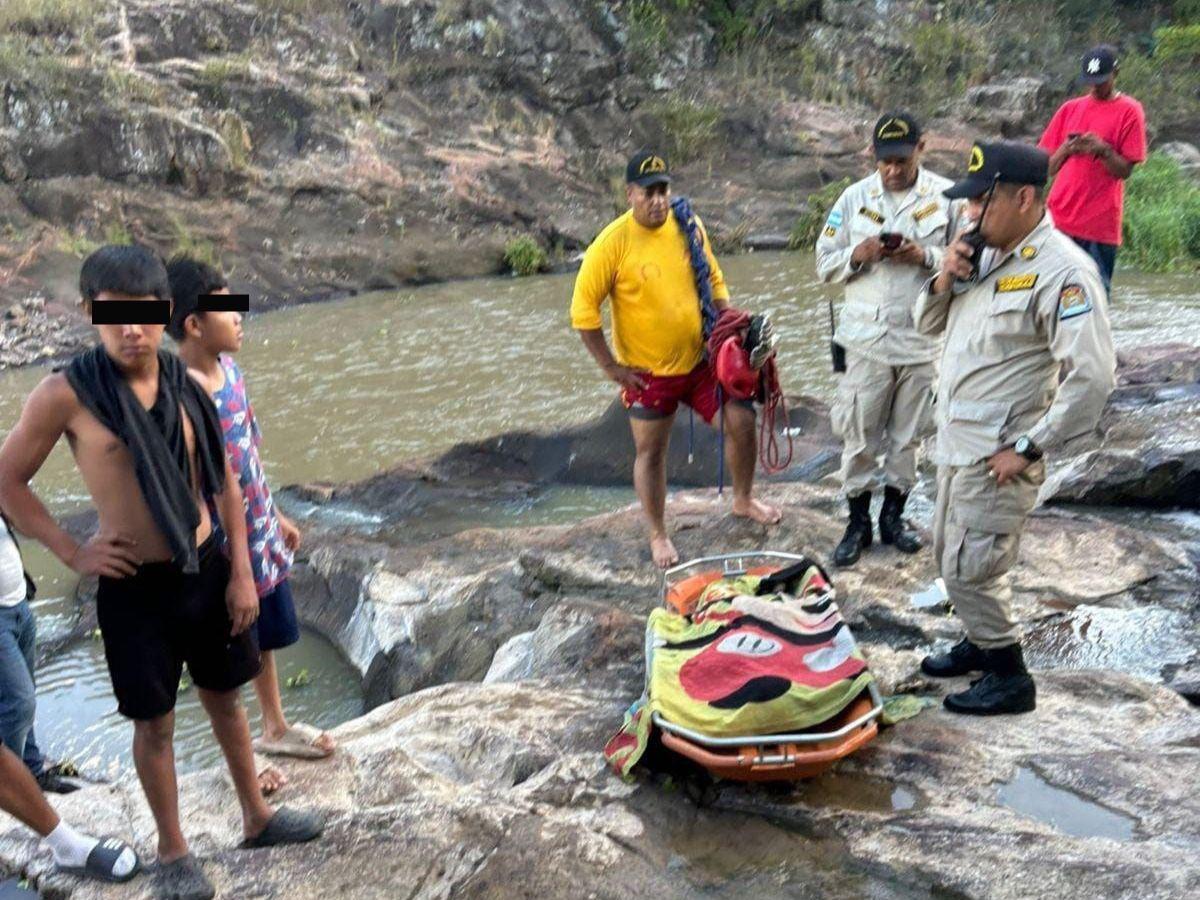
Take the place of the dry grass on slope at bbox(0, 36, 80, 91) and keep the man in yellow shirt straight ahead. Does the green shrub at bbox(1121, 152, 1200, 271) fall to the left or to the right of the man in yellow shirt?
left

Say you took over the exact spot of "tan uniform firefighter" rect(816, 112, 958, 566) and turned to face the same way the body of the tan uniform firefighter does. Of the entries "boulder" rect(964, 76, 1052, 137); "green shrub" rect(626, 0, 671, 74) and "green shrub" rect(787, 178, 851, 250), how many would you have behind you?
3

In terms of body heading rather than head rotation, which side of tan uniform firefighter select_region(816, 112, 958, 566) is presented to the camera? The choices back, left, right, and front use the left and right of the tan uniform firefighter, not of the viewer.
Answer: front

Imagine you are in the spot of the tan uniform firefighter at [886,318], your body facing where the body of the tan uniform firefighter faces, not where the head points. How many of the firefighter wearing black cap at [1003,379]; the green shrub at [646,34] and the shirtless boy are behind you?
1

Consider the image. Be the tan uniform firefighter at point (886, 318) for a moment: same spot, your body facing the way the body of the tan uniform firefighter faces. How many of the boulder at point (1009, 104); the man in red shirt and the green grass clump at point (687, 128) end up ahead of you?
0

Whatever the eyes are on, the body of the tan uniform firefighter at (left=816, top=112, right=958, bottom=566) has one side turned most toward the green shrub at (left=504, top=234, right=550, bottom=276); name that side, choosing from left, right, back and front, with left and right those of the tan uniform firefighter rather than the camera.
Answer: back

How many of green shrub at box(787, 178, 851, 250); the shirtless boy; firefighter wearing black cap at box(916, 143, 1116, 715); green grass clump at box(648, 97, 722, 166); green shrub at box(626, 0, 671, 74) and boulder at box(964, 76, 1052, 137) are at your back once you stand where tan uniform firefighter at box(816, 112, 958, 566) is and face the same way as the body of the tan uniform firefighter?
4

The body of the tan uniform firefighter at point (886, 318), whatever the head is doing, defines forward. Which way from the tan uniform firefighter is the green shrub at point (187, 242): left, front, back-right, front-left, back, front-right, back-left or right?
back-right

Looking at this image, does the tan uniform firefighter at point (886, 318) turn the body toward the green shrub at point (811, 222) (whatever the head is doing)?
no

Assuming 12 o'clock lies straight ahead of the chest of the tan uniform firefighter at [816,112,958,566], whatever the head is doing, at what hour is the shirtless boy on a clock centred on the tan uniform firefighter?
The shirtless boy is roughly at 1 o'clock from the tan uniform firefighter.

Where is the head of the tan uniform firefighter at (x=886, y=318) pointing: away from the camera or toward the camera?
toward the camera

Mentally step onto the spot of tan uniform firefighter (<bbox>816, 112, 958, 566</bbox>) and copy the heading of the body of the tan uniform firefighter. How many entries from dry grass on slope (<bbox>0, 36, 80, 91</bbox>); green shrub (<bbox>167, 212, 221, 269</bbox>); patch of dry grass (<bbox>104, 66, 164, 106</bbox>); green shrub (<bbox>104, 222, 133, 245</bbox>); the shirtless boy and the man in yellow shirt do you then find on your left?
0

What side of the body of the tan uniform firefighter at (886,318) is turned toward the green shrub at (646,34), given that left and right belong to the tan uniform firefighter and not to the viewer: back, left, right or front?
back

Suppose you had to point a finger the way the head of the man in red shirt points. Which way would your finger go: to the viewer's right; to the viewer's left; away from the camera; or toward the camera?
toward the camera

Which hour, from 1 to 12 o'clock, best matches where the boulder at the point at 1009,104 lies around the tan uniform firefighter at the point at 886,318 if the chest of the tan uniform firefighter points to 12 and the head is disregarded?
The boulder is roughly at 6 o'clock from the tan uniform firefighter.

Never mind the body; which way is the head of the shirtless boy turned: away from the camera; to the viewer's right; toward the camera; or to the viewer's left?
toward the camera

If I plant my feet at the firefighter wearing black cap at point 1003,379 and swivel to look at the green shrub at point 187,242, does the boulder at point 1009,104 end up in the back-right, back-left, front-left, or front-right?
front-right

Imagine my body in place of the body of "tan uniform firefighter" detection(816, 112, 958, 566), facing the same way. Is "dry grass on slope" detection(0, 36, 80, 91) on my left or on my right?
on my right

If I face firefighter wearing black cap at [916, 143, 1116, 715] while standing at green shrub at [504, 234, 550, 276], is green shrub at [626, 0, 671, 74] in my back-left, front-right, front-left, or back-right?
back-left

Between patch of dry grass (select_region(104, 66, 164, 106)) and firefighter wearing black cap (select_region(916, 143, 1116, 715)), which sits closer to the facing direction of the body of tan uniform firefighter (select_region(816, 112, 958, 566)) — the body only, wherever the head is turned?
the firefighter wearing black cap

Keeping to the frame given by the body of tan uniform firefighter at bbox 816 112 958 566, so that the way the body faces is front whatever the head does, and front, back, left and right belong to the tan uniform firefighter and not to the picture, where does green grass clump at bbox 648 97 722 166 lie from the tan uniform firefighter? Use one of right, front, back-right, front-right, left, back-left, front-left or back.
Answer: back

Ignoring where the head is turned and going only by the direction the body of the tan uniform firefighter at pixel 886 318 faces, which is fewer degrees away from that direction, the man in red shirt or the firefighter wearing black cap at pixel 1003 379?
the firefighter wearing black cap
